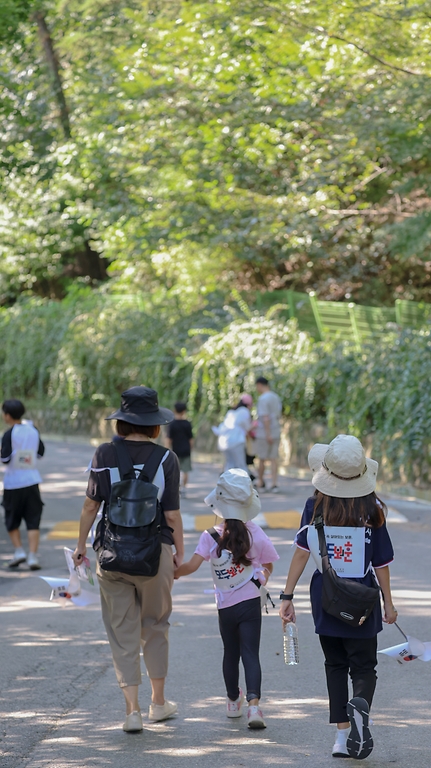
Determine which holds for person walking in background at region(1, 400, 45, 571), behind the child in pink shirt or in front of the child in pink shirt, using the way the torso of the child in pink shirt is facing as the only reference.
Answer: in front

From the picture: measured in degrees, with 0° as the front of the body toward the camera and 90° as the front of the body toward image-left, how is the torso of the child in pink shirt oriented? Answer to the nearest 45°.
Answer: approximately 180°

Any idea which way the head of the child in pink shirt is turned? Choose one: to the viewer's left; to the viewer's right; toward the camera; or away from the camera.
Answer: away from the camera

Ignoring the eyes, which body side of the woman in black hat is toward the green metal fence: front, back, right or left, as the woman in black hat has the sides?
front

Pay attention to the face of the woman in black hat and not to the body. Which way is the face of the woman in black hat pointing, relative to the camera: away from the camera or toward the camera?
away from the camera

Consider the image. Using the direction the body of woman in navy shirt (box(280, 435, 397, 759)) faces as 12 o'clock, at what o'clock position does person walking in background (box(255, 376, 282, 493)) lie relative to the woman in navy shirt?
The person walking in background is roughly at 12 o'clock from the woman in navy shirt.

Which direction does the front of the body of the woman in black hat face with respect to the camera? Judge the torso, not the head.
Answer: away from the camera

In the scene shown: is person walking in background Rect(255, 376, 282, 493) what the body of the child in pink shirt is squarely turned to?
yes

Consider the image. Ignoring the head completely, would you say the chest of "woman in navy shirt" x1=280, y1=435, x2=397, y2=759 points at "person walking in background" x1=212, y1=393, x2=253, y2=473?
yes

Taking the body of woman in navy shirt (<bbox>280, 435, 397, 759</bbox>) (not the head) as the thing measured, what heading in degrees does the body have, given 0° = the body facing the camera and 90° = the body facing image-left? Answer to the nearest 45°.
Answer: approximately 180°

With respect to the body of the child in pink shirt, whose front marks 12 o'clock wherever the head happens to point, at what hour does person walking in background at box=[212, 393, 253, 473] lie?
The person walking in background is roughly at 12 o'clock from the child in pink shirt.

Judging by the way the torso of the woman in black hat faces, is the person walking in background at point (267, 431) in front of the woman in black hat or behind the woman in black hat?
in front

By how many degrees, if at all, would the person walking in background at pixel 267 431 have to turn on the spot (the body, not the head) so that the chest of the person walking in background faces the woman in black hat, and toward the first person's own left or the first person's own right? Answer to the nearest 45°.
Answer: approximately 135° to the first person's own left
